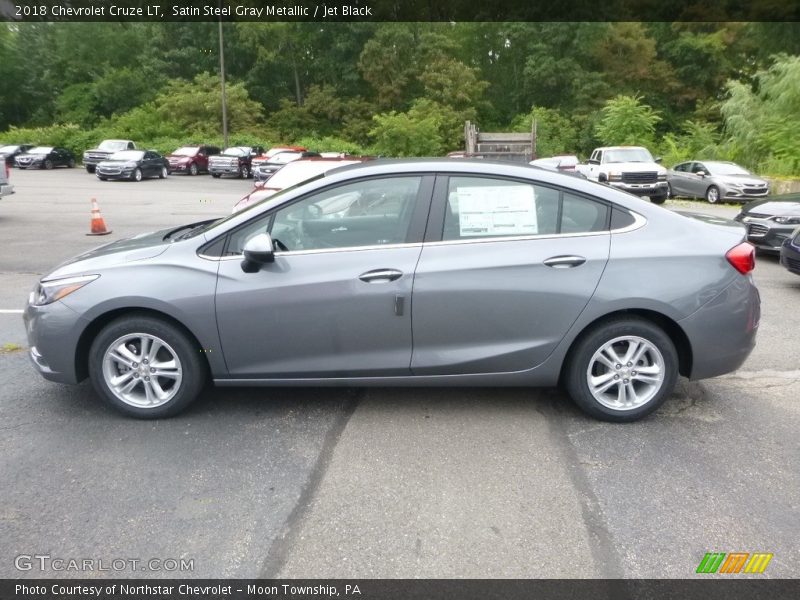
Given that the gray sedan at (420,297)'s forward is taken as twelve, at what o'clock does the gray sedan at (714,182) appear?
the gray sedan at (714,182) is roughly at 4 o'clock from the gray sedan at (420,297).

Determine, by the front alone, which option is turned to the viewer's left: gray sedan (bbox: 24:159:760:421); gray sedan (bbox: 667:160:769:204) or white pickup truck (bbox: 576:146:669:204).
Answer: gray sedan (bbox: 24:159:760:421)

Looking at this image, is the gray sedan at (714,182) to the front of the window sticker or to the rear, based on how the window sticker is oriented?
to the rear

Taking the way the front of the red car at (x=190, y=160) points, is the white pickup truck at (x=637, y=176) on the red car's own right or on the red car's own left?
on the red car's own left

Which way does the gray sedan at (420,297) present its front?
to the viewer's left

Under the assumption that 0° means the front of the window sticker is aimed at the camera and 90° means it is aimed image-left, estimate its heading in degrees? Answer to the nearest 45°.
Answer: approximately 0°

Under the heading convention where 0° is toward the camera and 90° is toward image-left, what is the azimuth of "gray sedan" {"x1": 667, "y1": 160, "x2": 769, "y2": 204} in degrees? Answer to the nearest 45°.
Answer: approximately 315°

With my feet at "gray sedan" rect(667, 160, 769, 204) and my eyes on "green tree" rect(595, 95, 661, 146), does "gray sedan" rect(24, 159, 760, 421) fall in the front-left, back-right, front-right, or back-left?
back-left

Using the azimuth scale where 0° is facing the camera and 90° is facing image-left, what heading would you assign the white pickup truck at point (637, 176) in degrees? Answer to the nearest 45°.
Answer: approximately 315°

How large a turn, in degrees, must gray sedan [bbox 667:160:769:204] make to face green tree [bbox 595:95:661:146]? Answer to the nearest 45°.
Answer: approximately 135° to its left
